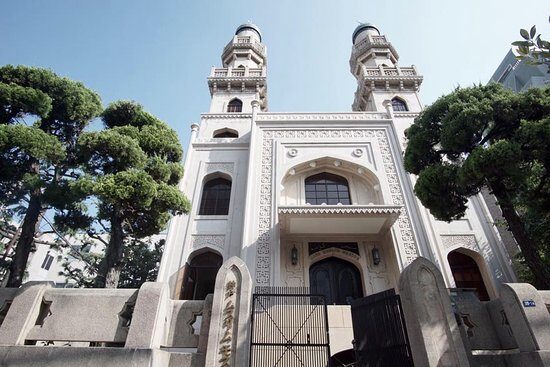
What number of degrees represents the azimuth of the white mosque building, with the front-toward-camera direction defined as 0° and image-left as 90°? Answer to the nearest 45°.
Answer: approximately 0°

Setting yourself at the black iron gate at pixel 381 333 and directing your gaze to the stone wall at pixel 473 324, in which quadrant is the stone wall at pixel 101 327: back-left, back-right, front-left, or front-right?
back-right

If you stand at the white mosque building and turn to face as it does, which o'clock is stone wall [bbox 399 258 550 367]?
The stone wall is roughly at 11 o'clock from the white mosque building.

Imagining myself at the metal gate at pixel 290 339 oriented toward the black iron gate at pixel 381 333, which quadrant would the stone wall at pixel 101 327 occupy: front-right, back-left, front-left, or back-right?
back-right

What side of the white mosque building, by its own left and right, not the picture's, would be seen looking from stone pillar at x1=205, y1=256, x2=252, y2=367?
front

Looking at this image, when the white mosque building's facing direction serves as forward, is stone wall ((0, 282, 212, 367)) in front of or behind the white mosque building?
in front
